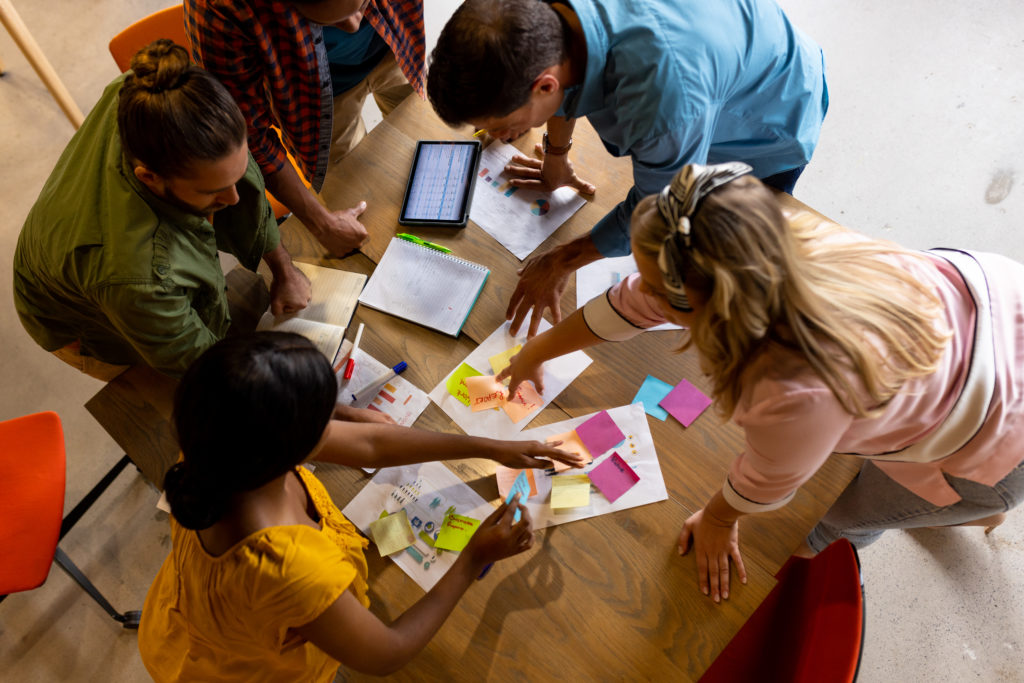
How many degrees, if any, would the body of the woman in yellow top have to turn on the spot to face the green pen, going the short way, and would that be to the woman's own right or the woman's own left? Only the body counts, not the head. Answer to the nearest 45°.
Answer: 0° — they already face it

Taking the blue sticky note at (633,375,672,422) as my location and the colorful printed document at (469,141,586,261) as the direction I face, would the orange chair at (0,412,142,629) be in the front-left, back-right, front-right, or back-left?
front-left

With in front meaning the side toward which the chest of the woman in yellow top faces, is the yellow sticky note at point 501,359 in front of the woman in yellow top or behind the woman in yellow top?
in front

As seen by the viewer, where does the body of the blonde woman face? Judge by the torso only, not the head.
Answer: to the viewer's left

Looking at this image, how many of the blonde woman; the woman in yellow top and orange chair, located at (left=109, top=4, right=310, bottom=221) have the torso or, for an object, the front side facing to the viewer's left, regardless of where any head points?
1

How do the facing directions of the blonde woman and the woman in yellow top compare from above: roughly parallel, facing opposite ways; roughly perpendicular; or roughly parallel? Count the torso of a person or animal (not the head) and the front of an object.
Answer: roughly perpendicular

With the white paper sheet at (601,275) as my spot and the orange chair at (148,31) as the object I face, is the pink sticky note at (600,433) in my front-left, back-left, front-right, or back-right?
back-left

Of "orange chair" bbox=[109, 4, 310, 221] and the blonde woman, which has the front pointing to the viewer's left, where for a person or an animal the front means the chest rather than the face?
the blonde woman

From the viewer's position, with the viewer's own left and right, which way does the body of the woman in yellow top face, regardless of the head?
facing away from the viewer and to the right of the viewer

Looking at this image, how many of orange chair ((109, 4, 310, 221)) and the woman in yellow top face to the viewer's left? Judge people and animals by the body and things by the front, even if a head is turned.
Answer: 0

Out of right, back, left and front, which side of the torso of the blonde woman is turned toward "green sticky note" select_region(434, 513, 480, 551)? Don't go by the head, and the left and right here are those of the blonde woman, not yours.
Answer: front

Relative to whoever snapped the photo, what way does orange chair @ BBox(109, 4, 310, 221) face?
facing the viewer and to the right of the viewer

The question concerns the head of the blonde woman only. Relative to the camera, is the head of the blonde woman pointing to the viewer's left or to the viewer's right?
to the viewer's left

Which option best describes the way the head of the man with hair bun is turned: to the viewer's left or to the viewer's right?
to the viewer's right

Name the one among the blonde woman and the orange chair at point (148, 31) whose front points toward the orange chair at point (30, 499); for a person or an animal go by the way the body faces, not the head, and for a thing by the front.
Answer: the blonde woman
